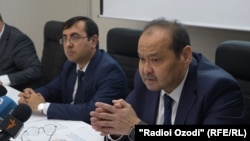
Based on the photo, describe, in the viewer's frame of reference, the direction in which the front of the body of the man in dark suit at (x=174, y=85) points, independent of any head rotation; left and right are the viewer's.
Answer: facing the viewer and to the left of the viewer

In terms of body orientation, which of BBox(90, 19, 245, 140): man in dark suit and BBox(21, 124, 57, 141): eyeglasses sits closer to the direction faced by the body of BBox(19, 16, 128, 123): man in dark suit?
the eyeglasses

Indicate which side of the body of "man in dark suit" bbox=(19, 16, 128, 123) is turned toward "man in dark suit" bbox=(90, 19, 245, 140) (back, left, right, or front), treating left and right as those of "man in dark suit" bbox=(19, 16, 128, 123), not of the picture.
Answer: left

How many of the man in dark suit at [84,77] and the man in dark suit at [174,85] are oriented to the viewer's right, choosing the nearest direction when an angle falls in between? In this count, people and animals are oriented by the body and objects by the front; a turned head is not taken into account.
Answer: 0

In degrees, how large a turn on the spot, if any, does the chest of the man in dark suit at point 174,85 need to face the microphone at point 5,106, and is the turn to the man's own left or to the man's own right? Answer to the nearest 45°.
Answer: approximately 45° to the man's own right

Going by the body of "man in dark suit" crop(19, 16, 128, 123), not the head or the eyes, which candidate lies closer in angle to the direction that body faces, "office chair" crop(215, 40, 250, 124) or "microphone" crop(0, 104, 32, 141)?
the microphone

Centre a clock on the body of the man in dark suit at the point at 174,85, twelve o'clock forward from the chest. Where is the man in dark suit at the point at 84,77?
the man in dark suit at the point at 84,77 is roughly at 3 o'clock from the man in dark suit at the point at 174,85.

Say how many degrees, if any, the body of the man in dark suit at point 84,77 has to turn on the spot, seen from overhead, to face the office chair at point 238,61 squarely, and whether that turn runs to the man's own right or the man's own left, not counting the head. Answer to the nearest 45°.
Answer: approximately 90° to the man's own left
